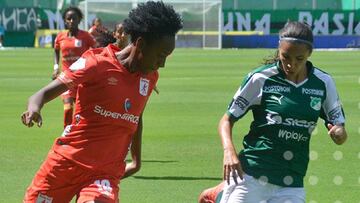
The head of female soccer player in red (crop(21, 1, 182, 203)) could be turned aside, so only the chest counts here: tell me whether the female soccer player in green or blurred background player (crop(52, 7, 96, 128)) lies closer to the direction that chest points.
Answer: the female soccer player in green

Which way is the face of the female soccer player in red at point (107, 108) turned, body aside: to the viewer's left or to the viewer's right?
to the viewer's right

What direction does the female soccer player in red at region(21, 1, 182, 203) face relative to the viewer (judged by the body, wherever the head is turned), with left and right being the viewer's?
facing the viewer and to the right of the viewer

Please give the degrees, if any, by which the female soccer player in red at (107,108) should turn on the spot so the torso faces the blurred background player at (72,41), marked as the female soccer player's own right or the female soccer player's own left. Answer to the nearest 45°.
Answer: approximately 135° to the female soccer player's own left
